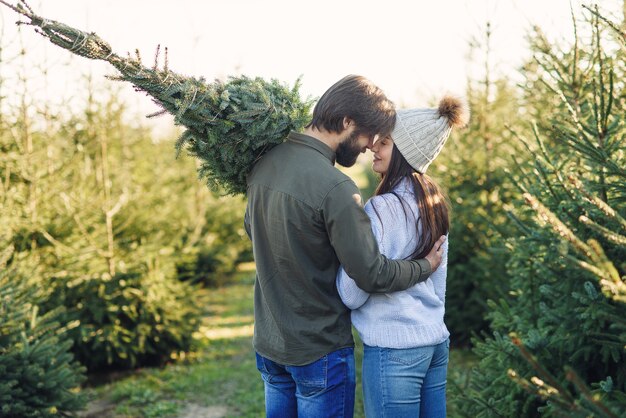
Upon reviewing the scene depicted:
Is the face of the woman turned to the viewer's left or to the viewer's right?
to the viewer's left

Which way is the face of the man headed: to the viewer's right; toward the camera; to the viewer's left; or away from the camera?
to the viewer's right

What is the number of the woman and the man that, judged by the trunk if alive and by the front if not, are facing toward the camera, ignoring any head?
0

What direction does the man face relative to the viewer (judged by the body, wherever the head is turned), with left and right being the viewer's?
facing away from the viewer and to the right of the viewer

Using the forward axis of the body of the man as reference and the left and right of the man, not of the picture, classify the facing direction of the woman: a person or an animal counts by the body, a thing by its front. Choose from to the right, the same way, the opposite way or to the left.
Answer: to the left
